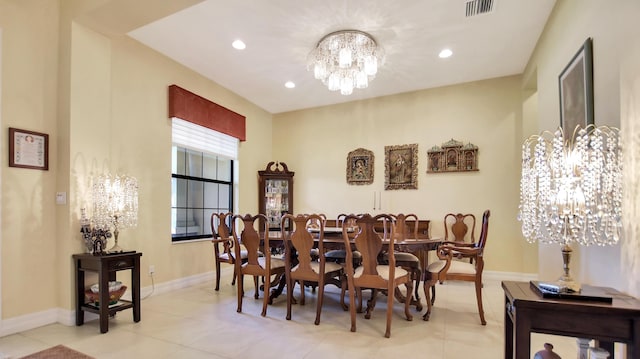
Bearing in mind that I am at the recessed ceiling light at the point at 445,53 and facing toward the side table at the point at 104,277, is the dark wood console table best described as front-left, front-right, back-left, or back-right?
front-left

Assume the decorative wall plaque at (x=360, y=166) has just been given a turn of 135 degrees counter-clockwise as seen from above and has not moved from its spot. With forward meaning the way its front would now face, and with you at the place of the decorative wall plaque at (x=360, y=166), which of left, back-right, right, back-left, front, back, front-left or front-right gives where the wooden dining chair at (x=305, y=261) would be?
back-right

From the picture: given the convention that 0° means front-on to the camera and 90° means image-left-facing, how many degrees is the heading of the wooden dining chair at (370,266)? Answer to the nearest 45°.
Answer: approximately 225°

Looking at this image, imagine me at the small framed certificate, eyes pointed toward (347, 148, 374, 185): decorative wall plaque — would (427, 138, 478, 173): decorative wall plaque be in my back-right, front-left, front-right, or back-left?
front-right

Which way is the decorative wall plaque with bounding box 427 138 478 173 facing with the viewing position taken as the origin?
facing the viewer

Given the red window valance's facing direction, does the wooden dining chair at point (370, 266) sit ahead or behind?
ahead

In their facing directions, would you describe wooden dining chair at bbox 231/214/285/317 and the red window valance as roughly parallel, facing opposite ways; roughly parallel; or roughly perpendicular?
roughly perpendicular

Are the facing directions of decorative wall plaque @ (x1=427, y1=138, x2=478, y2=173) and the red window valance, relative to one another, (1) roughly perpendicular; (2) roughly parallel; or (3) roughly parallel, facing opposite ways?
roughly perpendicular

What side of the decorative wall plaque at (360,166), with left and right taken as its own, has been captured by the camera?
front

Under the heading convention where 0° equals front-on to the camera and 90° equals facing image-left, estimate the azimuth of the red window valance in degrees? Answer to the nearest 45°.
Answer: approximately 315°

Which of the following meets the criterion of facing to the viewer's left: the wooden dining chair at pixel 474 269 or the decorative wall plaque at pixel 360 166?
the wooden dining chair

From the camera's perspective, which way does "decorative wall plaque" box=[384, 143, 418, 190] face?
toward the camera

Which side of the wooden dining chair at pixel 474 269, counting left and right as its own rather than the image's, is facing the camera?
left

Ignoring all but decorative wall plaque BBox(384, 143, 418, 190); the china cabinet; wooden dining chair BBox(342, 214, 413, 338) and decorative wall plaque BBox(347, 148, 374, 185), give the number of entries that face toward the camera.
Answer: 3

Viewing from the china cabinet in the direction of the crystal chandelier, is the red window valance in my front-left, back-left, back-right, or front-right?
front-right

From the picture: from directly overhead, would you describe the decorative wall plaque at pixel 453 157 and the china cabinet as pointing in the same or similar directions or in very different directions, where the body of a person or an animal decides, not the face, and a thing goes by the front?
same or similar directions
